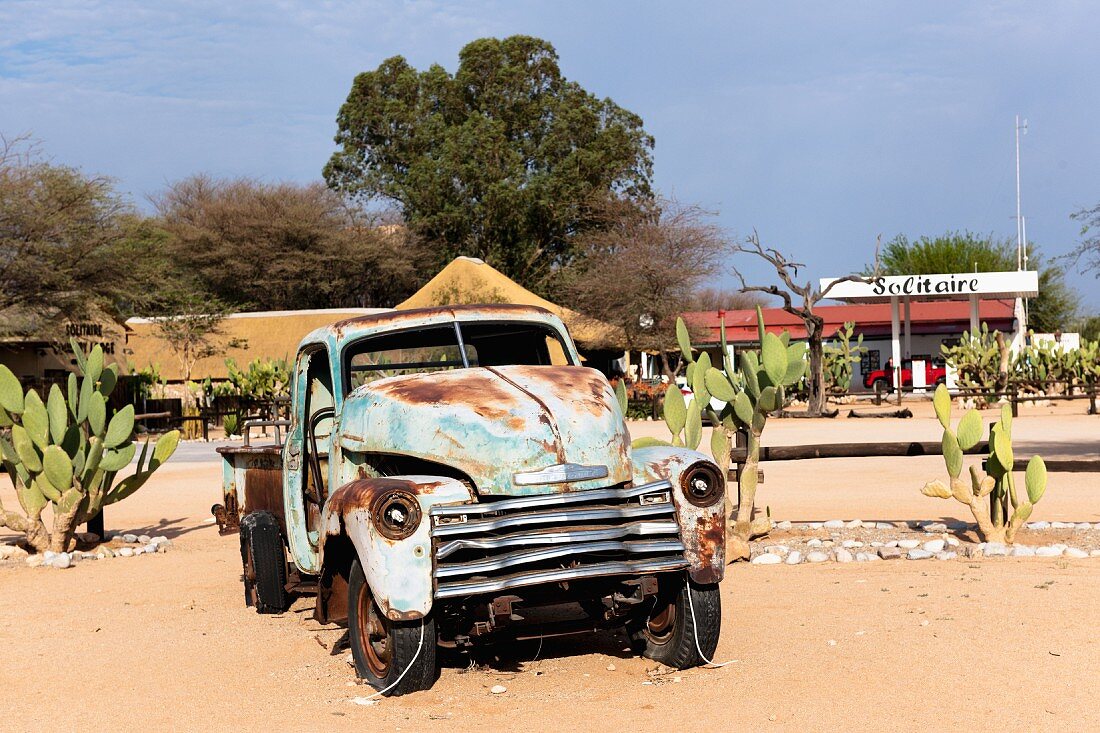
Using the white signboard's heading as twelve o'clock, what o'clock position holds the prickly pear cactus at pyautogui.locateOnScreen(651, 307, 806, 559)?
The prickly pear cactus is roughly at 12 o'clock from the white signboard.

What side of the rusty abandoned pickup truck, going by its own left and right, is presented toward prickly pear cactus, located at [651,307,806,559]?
left

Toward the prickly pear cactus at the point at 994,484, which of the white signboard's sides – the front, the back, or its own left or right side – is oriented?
front

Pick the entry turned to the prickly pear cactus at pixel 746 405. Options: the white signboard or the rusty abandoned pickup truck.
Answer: the white signboard

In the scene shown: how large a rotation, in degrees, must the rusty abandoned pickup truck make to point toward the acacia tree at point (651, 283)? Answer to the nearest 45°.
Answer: approximately 135° to its left

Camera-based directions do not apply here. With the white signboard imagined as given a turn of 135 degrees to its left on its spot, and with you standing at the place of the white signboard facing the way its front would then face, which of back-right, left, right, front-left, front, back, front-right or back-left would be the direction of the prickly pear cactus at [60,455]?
back-right

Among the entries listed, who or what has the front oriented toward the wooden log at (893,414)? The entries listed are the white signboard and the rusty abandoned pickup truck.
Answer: the white signboard

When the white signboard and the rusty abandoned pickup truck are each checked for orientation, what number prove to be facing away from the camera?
0

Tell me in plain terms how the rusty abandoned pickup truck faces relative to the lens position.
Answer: facing the viewer and to the right of the viewer

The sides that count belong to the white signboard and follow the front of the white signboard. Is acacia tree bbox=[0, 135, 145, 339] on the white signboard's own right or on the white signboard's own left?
on the white signboard's own right

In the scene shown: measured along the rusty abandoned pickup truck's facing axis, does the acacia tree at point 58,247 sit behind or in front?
behind

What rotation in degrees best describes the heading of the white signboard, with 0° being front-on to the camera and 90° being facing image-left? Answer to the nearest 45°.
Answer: approximately 0°

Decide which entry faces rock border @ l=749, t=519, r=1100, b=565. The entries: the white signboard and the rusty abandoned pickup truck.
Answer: the white signboard
